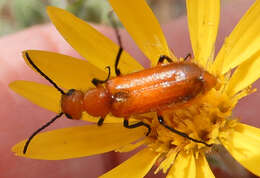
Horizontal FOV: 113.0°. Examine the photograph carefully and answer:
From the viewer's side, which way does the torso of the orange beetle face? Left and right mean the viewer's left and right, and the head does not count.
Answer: facing to the left of the viewer
